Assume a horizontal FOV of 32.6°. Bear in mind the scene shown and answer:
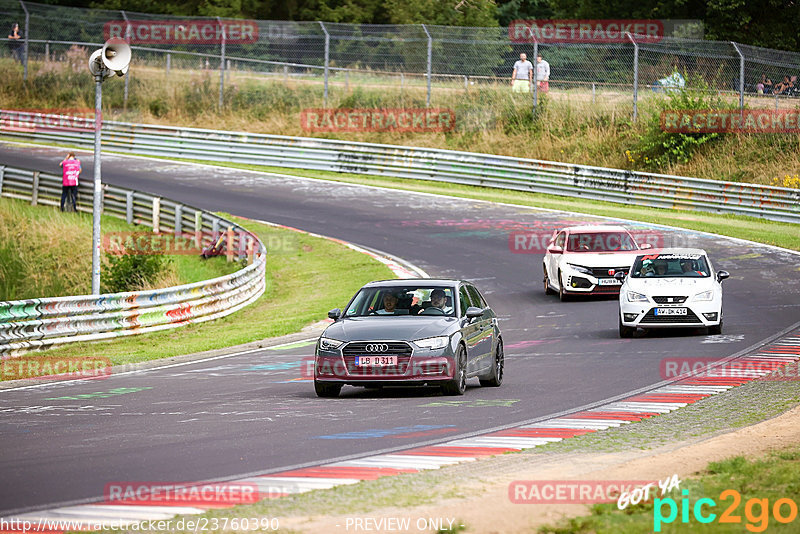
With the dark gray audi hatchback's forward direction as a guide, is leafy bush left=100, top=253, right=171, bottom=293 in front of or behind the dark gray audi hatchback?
behind

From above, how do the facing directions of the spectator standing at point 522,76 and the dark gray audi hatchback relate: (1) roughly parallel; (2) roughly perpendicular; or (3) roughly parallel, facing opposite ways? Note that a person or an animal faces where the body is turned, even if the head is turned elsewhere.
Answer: roughly parallel

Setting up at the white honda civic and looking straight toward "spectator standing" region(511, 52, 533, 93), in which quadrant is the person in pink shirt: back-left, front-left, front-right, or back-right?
front-left

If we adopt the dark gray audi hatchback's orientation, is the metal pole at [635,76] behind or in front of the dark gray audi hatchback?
behind

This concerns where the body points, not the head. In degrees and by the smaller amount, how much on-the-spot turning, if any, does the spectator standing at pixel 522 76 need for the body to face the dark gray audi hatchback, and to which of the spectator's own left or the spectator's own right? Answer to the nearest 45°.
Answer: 0° — they already face it

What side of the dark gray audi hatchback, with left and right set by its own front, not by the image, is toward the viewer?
front

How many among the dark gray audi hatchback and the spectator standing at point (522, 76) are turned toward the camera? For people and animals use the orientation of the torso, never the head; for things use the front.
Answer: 2

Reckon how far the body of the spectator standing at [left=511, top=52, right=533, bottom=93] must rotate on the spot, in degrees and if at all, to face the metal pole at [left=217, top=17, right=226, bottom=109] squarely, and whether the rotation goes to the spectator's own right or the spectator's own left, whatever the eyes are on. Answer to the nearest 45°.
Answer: approximately 90° to the spectator's own right

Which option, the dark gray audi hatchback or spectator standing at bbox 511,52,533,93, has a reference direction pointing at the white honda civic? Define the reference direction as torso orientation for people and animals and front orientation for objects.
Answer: the spectator standing

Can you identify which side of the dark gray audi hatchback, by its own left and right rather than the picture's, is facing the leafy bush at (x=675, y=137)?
back

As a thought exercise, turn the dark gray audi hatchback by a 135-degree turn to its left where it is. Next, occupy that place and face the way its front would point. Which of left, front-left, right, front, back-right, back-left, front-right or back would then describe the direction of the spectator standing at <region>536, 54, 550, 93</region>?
front-left
